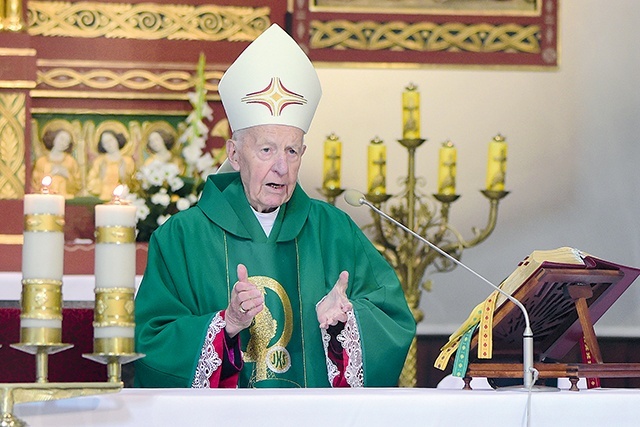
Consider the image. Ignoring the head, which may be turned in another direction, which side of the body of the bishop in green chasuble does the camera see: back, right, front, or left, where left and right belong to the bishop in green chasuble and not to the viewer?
front

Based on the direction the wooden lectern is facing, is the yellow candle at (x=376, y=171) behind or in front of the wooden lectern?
in front

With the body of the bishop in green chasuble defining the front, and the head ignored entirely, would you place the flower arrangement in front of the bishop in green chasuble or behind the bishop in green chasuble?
behind

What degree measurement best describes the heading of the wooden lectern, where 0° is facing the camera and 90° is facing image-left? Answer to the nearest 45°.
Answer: approximately 135°

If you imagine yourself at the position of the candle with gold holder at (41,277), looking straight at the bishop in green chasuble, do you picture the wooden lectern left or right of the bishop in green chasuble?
right

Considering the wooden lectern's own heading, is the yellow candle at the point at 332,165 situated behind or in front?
in front

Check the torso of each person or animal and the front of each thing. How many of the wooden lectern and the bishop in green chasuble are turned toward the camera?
1

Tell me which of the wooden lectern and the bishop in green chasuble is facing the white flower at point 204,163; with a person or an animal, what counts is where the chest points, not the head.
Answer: the wooden lectern

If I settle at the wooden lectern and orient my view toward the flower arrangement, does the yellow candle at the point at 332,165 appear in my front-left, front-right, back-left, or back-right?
front-right

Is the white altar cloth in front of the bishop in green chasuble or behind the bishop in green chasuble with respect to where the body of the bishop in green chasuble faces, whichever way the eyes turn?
in front

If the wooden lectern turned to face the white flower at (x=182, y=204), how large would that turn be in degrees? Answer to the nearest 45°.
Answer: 0° — it already faces it

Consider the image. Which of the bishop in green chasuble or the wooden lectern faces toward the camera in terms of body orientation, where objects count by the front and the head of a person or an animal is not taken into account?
the bishop in green chasuble
